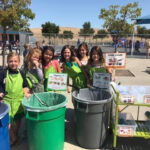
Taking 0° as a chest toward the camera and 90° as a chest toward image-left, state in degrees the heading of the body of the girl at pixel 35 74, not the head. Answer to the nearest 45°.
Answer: approximately 315°

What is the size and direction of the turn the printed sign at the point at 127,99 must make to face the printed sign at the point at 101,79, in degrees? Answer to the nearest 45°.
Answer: approximately 135° to its right

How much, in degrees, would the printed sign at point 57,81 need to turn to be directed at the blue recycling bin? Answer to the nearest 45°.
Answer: approximately 45° to its right
